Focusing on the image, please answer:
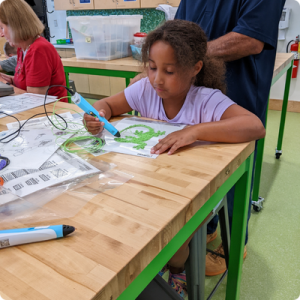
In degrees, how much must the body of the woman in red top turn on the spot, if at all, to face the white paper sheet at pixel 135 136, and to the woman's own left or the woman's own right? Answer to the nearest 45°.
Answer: approximately 90° to the woman's own left

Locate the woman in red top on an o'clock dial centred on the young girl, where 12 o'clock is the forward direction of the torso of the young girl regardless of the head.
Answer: The woman in red top is roughly at 3 o'clock from the young girl.

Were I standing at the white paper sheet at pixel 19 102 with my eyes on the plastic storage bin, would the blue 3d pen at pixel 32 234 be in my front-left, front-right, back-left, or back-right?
back-right

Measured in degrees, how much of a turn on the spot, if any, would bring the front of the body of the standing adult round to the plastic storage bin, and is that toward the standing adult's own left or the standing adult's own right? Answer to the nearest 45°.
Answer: approximately 90° to the standing adult's own right

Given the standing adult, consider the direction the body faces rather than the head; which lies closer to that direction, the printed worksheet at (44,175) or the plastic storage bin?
the printed worksheet

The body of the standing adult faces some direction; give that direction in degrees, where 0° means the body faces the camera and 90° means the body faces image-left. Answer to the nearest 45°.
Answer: approximately 45°
